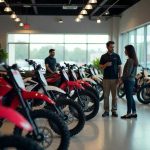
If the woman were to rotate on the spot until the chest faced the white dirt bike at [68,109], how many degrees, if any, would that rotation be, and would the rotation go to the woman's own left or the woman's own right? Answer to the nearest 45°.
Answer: approximately 45° to the woman's own left

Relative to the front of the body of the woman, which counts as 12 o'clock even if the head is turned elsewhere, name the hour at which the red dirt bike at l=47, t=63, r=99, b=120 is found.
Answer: The red dirt bike is roughly at 11 o'clock from the woman.

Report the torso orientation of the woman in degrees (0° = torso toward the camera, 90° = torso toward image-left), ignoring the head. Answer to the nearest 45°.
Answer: approximately 90°

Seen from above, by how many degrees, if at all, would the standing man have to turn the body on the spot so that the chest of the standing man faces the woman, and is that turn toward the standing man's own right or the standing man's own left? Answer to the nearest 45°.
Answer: approximately 45° to the standing man's own left

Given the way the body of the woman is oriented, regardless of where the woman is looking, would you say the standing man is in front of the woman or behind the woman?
in front

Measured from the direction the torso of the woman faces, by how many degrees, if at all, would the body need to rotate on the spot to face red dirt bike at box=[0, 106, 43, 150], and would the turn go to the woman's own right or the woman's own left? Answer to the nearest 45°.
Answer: approximately 90° to the woman's own left

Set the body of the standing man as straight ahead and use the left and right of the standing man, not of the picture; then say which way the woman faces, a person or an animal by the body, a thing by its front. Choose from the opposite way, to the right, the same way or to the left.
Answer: to the right

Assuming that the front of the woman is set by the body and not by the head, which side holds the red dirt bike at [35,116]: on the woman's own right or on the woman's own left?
on the woman's own left
